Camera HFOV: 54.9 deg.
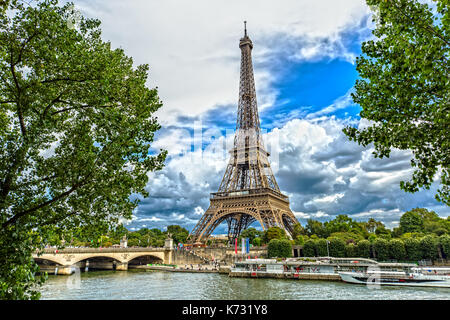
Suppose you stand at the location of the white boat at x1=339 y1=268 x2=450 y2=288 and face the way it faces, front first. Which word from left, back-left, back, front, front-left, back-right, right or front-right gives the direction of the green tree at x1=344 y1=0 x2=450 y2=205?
left

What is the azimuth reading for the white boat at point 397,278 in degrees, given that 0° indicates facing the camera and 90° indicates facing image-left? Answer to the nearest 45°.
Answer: approximately 90°

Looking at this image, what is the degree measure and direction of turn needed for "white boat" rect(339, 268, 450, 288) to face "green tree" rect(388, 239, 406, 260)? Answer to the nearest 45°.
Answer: approximately 90° to its right

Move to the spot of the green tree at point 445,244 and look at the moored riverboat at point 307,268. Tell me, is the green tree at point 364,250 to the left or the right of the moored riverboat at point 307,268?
right

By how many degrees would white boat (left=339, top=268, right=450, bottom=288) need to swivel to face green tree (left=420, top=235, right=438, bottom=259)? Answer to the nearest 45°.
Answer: approximately 90° to its right

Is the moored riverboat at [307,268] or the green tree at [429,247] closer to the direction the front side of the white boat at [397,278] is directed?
the moored riverboat

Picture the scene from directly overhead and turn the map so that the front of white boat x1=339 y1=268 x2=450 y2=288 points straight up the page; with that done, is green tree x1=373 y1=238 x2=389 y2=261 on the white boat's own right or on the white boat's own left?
on the white boat's own right

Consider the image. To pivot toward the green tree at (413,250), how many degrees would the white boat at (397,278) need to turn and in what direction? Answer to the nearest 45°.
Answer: approximately 90° to its right
